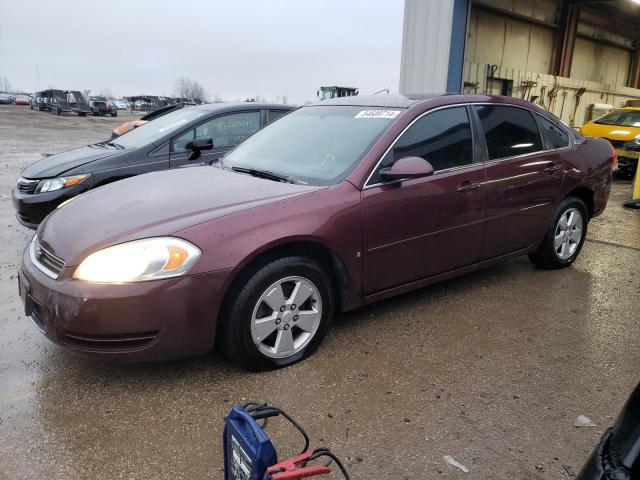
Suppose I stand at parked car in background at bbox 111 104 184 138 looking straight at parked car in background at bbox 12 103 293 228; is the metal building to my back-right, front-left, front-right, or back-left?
back-left

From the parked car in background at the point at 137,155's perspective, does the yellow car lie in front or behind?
behind

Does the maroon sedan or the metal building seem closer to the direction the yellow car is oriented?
the maroon sedan

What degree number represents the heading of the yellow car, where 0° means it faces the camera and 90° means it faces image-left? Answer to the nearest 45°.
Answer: approximately 45°

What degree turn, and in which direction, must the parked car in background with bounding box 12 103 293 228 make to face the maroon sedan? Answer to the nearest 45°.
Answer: approximately 45° to its left

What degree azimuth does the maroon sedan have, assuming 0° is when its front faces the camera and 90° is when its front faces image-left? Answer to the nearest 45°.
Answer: approximately 45°

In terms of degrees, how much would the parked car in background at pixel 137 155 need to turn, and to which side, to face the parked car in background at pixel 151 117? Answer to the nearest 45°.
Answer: approximately 135° to its right
